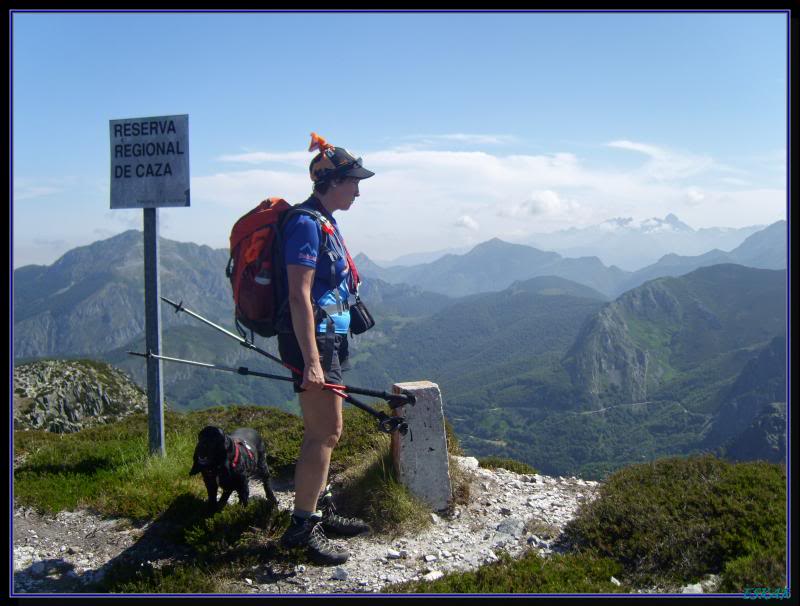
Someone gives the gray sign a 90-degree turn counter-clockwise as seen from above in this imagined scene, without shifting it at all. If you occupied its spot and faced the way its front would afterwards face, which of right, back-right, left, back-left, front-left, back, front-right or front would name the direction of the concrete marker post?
front-right

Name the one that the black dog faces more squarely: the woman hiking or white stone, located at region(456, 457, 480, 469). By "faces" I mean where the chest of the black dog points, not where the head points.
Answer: the woman hiking

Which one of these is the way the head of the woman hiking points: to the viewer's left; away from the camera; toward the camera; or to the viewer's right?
to the viewer's right

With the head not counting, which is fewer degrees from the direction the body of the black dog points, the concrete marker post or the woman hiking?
the woman hiking

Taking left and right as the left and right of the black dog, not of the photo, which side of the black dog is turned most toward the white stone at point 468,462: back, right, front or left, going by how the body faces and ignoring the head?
back

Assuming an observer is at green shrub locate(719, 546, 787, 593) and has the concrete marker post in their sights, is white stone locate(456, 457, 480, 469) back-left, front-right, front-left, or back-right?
front-right

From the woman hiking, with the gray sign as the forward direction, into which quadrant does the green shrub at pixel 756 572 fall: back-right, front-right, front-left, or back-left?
back-right

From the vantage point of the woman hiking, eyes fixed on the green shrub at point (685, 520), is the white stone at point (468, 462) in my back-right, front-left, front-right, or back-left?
front-left

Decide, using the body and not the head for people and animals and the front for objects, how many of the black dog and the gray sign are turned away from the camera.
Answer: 0

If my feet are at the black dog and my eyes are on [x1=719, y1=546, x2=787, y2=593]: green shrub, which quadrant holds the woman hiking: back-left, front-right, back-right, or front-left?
front-right

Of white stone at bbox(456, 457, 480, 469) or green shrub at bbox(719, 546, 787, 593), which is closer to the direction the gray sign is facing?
the green shrub

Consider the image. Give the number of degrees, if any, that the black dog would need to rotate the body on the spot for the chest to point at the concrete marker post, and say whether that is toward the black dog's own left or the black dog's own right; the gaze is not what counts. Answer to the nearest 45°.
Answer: approximately 135° to the black dog's own left

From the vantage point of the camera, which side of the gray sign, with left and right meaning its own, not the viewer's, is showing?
front

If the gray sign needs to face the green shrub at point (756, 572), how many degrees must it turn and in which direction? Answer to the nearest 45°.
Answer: approximately 45° to its left

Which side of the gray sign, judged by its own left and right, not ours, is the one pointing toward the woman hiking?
front
